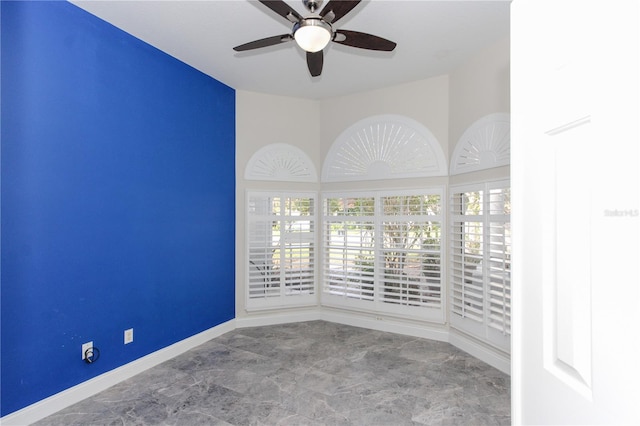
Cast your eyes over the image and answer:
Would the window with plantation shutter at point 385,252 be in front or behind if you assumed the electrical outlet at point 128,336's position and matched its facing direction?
in front

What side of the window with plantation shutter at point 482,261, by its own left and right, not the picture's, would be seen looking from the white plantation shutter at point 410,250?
right

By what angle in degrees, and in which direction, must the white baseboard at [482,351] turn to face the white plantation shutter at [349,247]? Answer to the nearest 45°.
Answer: approximately 45° to its right

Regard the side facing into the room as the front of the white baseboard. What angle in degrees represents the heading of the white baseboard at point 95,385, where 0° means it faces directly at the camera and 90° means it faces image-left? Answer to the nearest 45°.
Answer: approximately 315°

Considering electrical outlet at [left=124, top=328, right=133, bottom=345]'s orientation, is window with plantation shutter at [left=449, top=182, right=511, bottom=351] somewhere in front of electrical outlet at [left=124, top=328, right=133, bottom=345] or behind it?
in front

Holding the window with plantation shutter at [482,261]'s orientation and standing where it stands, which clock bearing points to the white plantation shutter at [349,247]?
The white plantation shutter is roughly at 2 o'clock from the window with plantation shutter.

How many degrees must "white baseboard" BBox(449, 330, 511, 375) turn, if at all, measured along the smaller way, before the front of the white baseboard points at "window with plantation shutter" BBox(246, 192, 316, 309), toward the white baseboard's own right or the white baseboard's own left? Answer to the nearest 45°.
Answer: approximately 45° to the white baseboard's own right

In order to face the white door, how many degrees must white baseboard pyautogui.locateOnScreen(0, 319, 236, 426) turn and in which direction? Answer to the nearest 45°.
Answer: approximately 45° to its right

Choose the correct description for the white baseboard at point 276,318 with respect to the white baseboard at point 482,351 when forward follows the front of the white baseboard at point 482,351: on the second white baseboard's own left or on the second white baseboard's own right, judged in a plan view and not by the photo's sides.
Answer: on the second white baseboard's own right

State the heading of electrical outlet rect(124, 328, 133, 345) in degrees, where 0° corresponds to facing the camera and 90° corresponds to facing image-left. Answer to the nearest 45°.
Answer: approximately 315°

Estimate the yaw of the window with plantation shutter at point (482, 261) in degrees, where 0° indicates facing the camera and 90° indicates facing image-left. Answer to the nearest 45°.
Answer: approximately 45°
